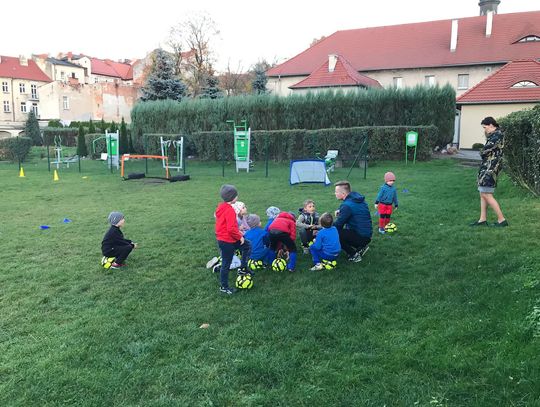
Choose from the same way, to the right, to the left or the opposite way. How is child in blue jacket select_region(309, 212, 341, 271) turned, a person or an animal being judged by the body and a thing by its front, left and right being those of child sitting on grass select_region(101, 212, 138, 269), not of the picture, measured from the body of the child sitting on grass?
to the left

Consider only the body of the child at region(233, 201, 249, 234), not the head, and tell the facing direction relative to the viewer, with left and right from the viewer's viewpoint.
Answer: facing the viewer and to the right of the viewer

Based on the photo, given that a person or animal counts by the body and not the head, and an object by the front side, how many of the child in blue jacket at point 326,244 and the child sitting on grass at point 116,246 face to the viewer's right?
1

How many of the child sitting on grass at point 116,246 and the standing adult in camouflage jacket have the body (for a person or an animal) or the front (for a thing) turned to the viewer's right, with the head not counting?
1

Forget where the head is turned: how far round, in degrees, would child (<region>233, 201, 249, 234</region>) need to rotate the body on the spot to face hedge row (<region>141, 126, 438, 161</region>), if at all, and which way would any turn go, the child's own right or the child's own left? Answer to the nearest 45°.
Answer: approximately 135° to the child's own left

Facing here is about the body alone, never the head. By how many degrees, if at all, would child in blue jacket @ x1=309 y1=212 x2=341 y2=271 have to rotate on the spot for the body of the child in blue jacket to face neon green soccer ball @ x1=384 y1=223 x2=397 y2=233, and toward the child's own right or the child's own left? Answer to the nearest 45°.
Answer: approximately 90° to the child's own right

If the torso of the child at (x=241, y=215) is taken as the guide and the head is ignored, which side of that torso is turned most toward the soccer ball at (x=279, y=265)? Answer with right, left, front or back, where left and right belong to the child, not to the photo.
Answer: front

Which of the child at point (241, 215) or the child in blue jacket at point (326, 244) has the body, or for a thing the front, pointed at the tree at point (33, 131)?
the child in blue jacket

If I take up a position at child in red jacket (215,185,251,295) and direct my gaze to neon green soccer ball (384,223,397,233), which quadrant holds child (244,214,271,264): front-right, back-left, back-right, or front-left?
front-left

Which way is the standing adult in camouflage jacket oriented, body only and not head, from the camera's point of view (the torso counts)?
to the viewer's left

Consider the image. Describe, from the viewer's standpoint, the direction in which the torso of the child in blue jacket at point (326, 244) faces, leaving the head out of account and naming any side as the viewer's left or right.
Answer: facing away from the viewer and to the left of the viewer

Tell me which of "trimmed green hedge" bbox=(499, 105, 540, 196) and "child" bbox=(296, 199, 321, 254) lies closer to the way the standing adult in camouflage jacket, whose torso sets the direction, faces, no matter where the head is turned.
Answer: the child

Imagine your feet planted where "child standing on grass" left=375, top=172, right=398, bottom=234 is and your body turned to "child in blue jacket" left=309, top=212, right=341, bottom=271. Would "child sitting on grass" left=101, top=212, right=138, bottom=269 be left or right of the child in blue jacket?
right

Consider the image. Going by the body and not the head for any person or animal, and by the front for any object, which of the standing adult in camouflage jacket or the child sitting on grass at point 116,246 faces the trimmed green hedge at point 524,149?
the child sitting on grass

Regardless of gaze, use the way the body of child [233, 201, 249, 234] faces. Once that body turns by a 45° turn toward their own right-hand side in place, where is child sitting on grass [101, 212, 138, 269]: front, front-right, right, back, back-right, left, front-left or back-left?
right

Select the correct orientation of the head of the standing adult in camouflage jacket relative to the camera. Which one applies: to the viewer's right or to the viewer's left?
to the viewer's left

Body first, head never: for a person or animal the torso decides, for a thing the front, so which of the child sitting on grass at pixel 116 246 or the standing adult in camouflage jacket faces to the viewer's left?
the standing adult in camouflage jacket

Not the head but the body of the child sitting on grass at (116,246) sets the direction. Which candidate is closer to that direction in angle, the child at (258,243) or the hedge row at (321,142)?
the child

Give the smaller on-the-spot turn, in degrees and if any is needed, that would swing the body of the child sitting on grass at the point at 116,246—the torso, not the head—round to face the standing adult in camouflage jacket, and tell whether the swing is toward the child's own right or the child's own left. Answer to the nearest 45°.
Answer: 0° — they already face them

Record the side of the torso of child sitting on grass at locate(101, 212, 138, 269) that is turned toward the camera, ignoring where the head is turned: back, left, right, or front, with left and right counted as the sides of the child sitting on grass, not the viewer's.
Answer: right
